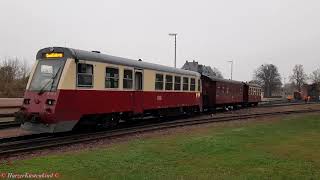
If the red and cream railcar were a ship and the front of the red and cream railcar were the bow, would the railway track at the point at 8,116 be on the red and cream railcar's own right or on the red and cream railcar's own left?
on the red and cream railcar's own right

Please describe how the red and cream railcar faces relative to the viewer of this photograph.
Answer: facing the viewer and to the left of the viewer

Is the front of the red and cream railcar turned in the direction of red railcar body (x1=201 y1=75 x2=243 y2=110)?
no

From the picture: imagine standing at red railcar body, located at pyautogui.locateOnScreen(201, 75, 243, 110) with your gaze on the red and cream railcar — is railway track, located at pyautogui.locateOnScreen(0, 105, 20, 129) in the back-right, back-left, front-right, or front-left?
front-right

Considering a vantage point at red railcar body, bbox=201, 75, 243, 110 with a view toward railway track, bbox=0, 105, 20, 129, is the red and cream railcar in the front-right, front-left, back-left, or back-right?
front-left
